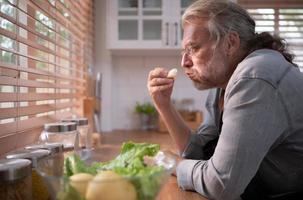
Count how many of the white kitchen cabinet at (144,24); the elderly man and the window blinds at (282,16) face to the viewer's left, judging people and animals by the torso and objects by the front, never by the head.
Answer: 1

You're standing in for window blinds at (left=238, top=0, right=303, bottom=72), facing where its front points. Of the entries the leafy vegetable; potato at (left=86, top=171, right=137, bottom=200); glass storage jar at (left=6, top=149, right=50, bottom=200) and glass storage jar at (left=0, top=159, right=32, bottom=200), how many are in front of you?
4

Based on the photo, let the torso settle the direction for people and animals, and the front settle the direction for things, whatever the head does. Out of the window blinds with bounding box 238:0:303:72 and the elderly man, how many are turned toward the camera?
1

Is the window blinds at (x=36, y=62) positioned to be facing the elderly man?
yes

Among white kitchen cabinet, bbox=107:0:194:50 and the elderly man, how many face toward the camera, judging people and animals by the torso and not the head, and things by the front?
1

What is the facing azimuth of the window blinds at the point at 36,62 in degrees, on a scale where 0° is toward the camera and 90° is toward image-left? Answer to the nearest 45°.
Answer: approximately 315°

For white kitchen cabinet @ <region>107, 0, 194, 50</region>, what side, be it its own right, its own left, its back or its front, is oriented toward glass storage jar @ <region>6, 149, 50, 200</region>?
front

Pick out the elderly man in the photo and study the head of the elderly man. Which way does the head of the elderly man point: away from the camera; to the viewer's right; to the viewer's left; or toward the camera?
to the viewer's left

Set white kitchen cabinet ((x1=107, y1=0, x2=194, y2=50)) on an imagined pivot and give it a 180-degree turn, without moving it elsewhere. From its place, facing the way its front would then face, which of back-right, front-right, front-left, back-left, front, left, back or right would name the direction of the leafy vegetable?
back

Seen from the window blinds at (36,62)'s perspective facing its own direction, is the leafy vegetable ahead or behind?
ahead

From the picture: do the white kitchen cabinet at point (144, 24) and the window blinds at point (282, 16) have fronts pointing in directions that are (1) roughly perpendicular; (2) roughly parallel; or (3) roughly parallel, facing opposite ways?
roughly parallel

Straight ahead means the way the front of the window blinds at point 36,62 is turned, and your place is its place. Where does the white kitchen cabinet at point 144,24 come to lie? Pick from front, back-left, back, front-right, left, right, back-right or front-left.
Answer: left

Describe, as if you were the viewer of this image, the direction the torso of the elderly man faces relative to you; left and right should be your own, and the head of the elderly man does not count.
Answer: facing to the left of the viewer

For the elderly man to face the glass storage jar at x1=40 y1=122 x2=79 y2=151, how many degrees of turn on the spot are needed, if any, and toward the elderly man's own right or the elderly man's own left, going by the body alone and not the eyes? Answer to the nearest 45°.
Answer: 0° — they already face it

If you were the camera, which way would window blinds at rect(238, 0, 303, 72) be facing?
facing the viewer

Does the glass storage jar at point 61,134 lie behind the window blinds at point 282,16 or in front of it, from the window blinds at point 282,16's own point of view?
in front

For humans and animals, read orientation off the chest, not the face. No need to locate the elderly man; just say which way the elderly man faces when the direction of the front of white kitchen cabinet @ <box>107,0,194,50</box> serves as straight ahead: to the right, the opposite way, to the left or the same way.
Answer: to the right
